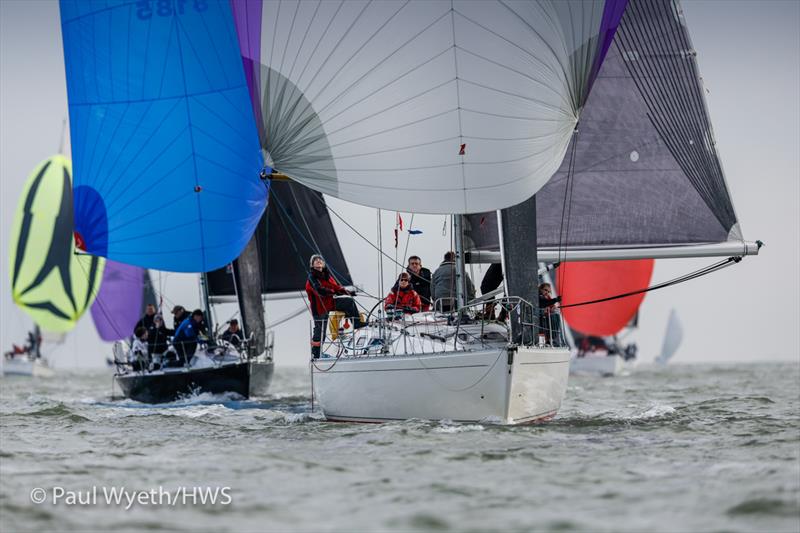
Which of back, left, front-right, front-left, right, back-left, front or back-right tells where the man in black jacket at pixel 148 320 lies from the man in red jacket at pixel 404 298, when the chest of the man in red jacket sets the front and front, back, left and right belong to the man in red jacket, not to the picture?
back-right

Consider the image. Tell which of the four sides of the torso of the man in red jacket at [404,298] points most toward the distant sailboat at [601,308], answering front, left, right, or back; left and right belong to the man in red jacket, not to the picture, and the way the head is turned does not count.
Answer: back

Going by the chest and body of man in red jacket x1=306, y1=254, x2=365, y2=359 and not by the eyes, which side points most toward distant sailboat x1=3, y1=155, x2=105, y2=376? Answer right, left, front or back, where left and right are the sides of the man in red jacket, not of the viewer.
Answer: back

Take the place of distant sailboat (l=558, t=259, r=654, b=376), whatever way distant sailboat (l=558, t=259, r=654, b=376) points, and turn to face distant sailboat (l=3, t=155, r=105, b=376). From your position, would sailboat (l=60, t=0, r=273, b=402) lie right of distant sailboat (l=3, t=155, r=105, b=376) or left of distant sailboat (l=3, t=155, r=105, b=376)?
left

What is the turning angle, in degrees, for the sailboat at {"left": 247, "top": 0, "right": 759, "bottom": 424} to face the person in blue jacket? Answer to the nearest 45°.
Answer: approximately 180°

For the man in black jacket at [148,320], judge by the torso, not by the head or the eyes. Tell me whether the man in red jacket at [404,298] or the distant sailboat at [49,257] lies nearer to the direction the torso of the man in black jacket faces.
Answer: the man in red jacket

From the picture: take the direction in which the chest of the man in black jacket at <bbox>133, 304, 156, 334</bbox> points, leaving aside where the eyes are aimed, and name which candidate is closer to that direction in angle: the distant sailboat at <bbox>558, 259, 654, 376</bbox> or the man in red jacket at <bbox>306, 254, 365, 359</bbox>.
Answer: the man in red jacket

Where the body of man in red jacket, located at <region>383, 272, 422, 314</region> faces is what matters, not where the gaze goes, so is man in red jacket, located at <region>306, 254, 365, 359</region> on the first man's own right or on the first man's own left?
on the first man's own right

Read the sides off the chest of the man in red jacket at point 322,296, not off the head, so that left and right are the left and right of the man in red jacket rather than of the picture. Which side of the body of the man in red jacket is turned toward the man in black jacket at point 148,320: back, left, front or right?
back

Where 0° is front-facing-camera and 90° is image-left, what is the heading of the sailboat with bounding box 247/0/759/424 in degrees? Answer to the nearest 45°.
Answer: approximately 315°

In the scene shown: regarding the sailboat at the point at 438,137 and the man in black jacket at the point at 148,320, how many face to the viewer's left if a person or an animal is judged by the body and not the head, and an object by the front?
0

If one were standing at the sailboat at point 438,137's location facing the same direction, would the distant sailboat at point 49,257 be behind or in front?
behind

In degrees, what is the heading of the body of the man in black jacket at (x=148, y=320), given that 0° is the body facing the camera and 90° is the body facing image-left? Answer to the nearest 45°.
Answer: approximately 315°
